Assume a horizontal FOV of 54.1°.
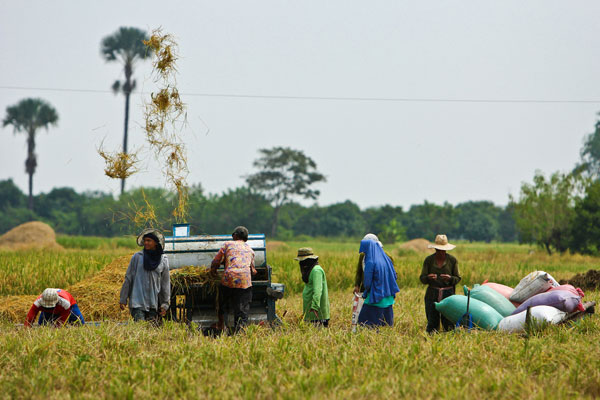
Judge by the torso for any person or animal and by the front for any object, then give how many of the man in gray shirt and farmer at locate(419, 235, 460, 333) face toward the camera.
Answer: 2

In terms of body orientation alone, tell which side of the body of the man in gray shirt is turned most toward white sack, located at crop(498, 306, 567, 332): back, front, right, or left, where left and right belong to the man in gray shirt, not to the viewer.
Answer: left

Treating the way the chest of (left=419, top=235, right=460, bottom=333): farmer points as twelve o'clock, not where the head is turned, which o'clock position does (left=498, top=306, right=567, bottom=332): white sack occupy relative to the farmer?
The white sack is roughly at 10 o'clock from the farmer.

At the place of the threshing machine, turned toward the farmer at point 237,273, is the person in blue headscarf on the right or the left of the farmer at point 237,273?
left

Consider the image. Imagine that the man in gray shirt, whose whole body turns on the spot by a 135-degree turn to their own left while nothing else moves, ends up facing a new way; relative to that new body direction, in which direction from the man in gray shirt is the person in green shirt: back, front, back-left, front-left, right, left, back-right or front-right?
front-right

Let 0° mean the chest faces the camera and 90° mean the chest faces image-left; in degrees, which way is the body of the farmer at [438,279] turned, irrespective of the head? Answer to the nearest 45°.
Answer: approximately 0°

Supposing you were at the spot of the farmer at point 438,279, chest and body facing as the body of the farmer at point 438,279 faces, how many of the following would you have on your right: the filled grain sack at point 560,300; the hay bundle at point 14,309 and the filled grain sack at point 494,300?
1

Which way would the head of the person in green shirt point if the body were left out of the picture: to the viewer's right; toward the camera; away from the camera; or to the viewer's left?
to the viewer's left
